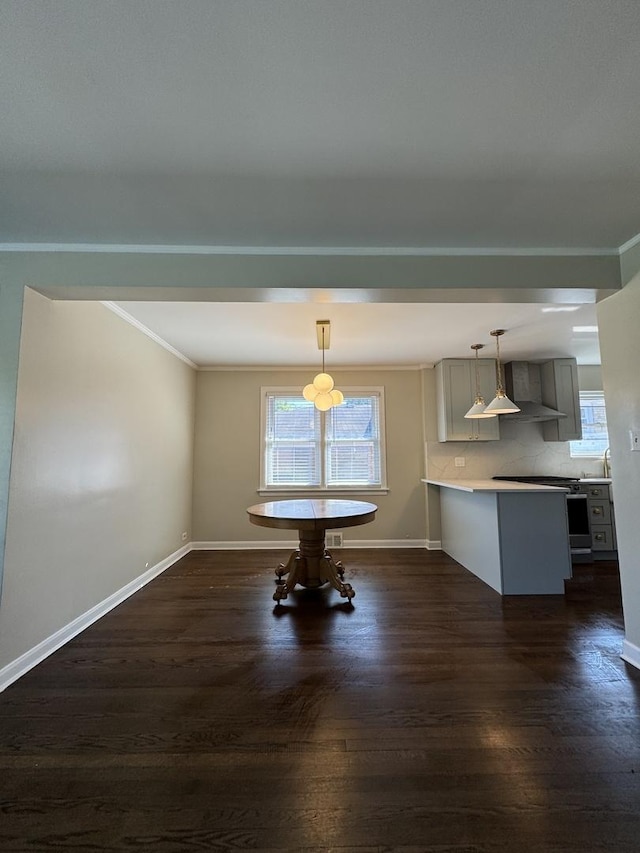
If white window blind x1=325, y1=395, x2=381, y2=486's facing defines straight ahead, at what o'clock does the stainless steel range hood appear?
The stainless steel range hood is roughly at 9 o'clock from the white window blind.

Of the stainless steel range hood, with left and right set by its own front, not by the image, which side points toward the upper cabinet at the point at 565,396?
left

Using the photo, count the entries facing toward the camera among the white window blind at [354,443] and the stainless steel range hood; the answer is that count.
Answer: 2

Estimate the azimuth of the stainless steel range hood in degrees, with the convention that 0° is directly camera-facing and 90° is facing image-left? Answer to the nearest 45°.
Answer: approximately 0°

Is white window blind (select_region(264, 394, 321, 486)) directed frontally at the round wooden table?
yes

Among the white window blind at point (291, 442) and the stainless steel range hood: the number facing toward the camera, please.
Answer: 2

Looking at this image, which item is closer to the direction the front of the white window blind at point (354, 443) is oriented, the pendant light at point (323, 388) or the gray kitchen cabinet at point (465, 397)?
the pendant light
